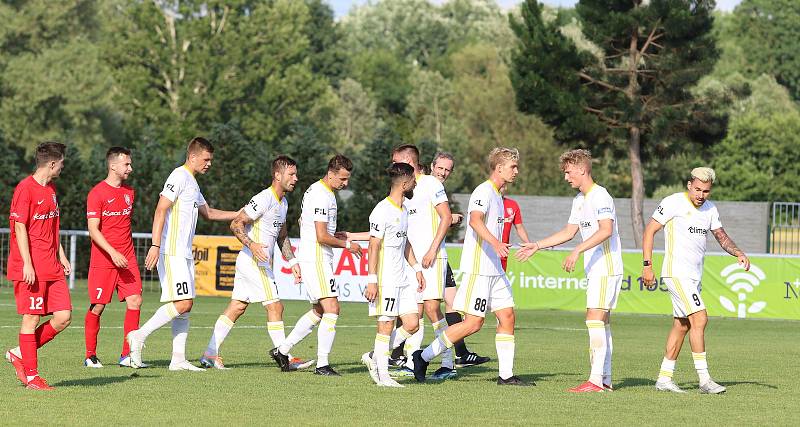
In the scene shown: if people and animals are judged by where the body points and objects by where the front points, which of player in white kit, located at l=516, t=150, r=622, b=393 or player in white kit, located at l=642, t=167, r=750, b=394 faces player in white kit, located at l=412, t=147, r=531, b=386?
player in white kit, located at l=516, t=150, r=622, b=393

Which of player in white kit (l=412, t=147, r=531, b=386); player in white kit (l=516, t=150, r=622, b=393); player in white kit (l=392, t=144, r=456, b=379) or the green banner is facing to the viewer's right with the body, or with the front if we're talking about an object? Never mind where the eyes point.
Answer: player in white kit (l=412, t=147, r=531, b=386)

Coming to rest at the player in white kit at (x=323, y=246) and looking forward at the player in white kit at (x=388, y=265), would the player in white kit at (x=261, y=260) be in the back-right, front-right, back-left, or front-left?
back-right

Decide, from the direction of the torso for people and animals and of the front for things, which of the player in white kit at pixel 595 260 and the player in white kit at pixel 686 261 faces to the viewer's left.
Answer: the player in white kit at pixel 595 260

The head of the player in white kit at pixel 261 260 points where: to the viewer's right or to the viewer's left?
to the viewer's right

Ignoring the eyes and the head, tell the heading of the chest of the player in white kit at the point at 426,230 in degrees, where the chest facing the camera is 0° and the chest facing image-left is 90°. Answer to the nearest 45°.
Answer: approximately 45°

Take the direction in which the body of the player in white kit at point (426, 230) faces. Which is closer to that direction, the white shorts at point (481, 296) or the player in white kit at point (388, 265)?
the player in white kit

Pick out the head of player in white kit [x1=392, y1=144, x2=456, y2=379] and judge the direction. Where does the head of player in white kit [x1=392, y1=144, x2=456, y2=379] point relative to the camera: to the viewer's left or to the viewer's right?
to the viewer's left

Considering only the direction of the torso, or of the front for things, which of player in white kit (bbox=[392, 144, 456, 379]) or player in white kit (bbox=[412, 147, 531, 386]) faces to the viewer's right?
player in white kit (bbox=[412, 147, 531, 386])

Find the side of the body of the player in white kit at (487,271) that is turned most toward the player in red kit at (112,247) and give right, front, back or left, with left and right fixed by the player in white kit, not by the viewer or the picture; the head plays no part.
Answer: back

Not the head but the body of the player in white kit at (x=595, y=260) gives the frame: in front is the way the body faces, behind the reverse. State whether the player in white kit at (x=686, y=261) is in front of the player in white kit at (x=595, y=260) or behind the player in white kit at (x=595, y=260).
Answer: behind

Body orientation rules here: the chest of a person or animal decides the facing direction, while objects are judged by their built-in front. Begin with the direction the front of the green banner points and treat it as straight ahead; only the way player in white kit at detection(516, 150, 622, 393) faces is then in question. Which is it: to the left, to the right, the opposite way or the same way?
to the right

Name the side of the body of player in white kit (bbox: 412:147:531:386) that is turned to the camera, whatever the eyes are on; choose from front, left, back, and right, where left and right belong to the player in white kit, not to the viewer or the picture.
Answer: right

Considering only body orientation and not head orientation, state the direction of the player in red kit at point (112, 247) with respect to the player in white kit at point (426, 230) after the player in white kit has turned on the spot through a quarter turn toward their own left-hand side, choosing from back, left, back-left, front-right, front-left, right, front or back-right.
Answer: back-right

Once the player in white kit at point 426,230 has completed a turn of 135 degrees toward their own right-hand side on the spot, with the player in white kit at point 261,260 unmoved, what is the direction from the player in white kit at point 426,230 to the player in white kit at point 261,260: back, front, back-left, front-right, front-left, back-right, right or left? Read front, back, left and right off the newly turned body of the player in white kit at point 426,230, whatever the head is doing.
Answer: left

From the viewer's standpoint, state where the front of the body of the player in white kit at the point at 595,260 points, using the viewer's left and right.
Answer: facing to the left of the viewer
